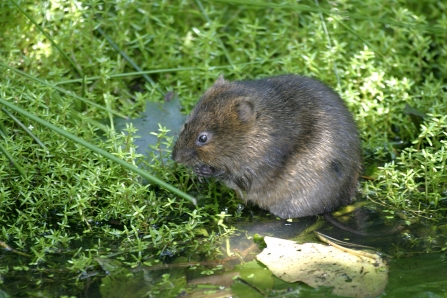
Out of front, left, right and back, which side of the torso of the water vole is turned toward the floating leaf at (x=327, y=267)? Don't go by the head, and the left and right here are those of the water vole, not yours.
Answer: left

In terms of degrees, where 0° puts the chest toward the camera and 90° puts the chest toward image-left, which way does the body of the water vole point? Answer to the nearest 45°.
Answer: approximately 90°
